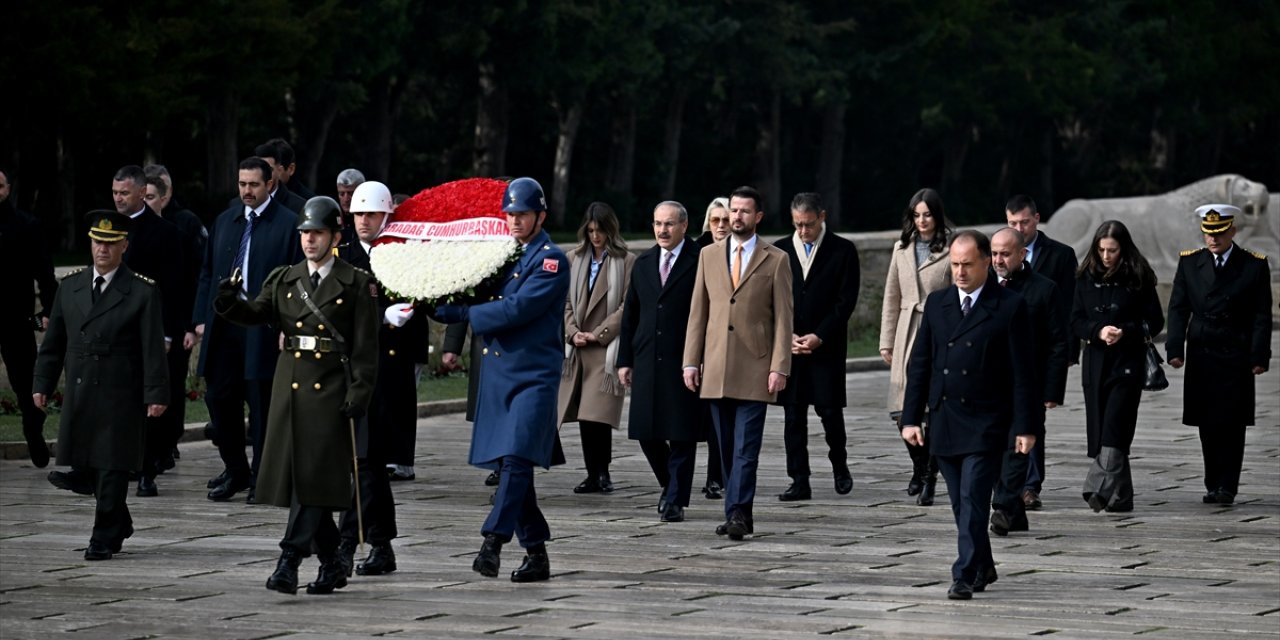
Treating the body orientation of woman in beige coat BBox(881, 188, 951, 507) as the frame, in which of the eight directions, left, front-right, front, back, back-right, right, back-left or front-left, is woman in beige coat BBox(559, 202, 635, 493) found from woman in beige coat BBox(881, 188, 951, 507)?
right

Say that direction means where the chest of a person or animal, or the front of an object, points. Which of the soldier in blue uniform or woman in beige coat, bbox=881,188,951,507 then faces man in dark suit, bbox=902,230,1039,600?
the woman in beige coat

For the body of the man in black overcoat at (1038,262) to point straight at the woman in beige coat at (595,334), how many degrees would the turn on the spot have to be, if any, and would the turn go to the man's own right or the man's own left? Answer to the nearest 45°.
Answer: approximately 45° to the man's own right

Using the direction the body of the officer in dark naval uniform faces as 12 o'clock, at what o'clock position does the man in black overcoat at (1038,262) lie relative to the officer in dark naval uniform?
The man in black overcoat is roughly at 2 o'clock from the officer in dark naval uniform.

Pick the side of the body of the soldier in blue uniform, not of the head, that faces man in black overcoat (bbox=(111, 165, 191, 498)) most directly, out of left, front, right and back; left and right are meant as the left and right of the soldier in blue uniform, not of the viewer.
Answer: right

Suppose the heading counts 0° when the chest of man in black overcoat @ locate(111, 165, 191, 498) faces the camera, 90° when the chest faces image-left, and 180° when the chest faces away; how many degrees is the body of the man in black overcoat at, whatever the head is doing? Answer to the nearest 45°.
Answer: approximately 45°

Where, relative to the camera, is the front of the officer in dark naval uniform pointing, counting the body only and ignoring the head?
toward the camera

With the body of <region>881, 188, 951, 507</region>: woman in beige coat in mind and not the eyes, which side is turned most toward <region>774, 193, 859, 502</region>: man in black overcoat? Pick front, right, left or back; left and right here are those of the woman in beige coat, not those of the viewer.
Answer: right

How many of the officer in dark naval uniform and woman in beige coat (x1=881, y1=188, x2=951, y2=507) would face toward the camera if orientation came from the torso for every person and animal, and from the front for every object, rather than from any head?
2
